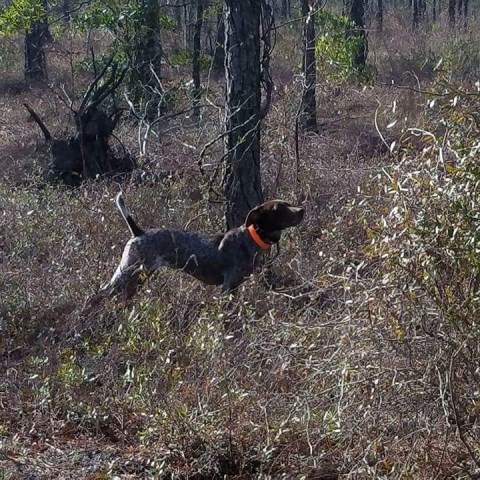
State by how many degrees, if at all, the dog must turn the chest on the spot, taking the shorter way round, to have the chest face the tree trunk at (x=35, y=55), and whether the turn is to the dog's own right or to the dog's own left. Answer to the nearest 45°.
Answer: approximately 90° to the dog's own left

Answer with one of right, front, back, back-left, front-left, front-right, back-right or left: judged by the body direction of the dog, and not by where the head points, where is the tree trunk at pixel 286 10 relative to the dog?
left

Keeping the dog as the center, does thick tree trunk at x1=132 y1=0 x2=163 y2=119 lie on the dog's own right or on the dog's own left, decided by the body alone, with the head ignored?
on the dog's own left

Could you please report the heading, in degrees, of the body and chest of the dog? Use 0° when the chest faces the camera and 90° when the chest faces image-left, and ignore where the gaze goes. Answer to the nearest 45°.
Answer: approximately 270°

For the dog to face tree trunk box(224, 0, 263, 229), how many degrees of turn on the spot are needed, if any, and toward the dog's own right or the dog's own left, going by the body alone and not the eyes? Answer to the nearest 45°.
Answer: approximately 90° to the dog's own left

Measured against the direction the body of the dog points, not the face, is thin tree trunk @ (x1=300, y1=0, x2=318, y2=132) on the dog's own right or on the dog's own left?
on the dog's own left

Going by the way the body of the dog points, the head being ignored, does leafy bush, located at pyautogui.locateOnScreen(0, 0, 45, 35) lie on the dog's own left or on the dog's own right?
on the dog's own left

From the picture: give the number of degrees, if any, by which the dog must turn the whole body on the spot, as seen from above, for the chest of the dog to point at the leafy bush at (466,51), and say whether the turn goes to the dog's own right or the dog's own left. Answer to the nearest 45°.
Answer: approximately 45° to the dog's own left

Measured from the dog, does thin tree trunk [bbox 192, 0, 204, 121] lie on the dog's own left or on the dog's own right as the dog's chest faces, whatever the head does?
on the dog's own left
